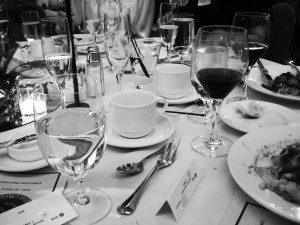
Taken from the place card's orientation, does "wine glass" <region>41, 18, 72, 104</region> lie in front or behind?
behind

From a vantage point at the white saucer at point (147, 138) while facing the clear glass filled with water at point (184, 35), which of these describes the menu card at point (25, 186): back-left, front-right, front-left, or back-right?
back-left

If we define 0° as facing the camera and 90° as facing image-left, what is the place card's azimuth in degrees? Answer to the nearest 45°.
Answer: approximately 315°

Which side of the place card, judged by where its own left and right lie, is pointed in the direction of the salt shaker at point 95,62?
back

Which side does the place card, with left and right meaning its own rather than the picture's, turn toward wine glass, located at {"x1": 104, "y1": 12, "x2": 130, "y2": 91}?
back

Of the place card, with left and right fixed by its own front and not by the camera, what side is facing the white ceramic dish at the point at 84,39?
back

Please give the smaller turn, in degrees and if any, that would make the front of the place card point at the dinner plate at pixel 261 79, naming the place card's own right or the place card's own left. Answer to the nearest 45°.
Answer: approximately 135° to the place card's own left

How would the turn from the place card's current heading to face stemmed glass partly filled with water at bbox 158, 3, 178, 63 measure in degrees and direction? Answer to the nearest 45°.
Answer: approximately 135° to its left

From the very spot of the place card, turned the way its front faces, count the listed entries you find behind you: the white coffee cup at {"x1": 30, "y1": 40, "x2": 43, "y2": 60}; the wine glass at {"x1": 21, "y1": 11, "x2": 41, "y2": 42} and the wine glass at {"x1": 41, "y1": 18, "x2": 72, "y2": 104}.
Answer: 3
